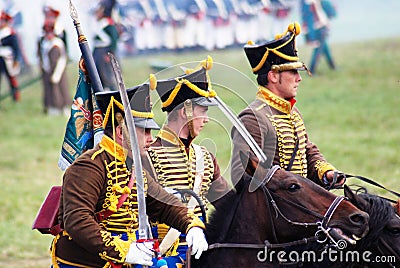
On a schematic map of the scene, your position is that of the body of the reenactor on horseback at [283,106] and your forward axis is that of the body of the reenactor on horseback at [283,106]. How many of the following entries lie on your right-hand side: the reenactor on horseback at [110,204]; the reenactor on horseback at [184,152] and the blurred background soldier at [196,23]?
2

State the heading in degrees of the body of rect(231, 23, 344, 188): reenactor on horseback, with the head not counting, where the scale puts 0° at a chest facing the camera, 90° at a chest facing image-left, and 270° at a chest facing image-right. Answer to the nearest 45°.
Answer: approximately 315°

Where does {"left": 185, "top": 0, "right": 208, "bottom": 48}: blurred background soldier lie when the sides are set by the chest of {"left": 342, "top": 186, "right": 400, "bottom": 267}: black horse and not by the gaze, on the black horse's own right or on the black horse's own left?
on the black horse's own left

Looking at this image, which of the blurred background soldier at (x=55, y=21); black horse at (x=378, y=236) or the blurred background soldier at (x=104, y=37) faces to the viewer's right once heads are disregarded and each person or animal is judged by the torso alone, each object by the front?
the black horse

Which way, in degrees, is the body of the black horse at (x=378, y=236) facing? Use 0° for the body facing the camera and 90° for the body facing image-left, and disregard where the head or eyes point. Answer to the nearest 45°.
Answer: approximately 270°

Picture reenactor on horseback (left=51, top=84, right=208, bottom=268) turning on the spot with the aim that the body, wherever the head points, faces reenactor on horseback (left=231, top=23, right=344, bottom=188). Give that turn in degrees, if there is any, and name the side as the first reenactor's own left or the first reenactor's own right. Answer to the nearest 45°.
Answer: approximately 90° to the first reenactor's own left

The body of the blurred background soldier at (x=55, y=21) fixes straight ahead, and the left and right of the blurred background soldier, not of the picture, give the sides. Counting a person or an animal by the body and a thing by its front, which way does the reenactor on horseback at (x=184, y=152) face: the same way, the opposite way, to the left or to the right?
to the left
